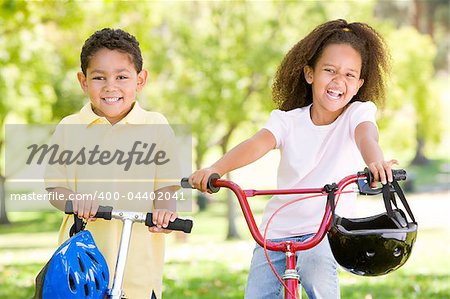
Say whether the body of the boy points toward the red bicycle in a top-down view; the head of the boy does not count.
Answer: no

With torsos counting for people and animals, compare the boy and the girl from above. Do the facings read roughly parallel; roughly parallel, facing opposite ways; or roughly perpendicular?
roughly parallel

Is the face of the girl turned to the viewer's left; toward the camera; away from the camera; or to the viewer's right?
toward the camera

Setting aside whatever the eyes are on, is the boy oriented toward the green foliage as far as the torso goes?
no

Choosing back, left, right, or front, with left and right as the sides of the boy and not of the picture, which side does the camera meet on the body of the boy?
front

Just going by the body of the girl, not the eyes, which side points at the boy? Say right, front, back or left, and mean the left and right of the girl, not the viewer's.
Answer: right

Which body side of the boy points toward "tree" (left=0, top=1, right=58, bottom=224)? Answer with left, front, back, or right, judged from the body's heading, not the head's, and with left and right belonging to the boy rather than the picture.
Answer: back

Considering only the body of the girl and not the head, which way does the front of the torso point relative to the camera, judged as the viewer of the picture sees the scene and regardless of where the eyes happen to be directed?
toward the camera

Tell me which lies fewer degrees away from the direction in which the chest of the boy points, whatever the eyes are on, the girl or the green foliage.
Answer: the girl

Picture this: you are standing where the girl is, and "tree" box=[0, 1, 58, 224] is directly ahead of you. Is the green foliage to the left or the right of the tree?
right

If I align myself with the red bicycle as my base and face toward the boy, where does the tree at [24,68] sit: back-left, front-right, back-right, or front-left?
front-right

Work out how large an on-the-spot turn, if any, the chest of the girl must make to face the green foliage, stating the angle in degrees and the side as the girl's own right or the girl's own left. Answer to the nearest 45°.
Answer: approximately 180°

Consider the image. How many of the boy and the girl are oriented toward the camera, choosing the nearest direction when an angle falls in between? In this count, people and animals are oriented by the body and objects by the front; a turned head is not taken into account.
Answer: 2

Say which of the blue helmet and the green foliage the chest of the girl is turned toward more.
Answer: the blue helmet

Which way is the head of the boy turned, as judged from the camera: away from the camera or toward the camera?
toward the camera
